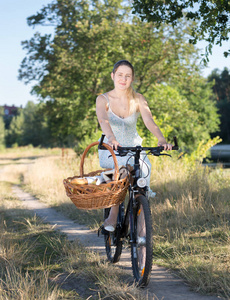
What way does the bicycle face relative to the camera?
toward the camera

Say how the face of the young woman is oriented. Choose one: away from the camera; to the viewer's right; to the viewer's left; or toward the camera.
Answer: toward the camera

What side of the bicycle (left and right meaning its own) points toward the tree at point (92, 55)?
back
